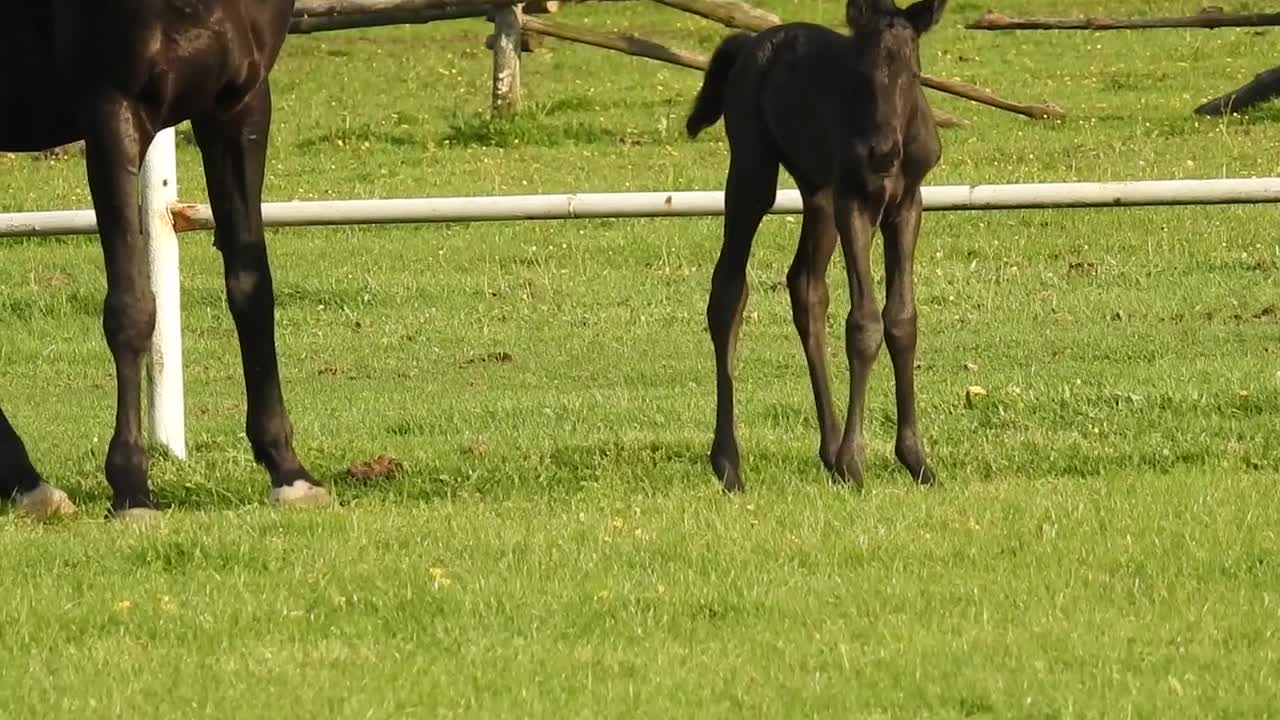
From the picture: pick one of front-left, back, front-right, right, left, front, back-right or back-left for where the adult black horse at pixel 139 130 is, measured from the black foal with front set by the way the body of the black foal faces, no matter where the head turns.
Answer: back-right

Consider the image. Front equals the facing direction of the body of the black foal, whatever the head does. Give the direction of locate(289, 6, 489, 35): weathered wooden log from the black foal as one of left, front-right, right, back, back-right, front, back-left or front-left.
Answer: back

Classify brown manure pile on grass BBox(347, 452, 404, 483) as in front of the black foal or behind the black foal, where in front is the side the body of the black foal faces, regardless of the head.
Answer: behind

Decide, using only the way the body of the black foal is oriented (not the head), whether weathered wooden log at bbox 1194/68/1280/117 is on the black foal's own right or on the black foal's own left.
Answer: on the black foal's own left

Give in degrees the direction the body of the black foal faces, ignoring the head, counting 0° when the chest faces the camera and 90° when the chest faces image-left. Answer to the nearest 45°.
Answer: approximately 315°
